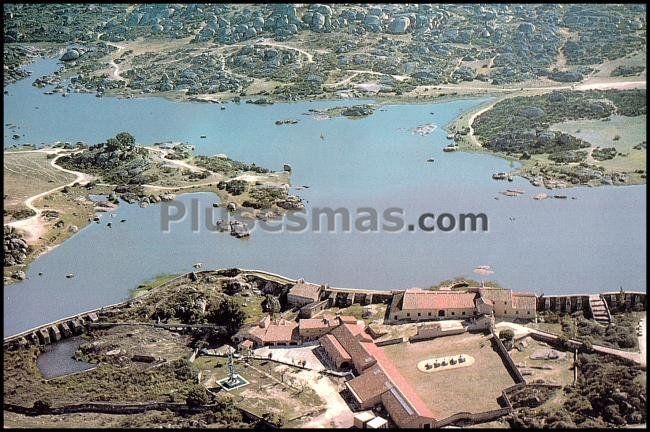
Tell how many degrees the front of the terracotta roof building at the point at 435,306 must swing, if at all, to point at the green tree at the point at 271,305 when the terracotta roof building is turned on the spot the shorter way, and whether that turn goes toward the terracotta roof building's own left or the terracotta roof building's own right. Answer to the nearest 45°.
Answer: approximately 90° to the terracotta roof building's own right

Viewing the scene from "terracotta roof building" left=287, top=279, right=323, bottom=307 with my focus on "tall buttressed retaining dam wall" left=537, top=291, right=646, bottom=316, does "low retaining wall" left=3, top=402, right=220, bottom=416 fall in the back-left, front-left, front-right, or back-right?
back-right

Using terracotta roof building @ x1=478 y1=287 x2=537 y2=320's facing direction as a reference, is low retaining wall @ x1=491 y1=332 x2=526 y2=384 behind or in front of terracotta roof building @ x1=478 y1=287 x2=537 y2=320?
in front

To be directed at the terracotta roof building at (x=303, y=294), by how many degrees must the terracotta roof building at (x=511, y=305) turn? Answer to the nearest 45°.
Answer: approximately 90° to its right

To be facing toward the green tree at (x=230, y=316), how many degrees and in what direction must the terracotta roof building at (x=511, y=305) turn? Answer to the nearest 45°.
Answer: approximately 90° to its right

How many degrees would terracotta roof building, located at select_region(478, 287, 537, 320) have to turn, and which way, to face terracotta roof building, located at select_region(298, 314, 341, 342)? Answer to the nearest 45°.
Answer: approximately 90° to its right

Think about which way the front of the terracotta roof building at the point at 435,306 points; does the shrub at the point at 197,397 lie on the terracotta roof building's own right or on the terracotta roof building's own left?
on the terracotta roof building's own right

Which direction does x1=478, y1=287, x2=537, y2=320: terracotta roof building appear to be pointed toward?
toward the camera

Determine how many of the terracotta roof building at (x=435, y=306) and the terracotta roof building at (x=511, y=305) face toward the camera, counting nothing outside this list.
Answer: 2

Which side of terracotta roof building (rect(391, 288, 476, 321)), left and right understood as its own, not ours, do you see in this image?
front

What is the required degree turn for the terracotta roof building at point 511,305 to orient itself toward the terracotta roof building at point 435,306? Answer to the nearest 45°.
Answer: approximately 90° to its right

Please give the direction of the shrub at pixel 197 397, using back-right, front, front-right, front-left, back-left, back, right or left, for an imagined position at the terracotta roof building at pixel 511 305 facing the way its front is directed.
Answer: front-right
